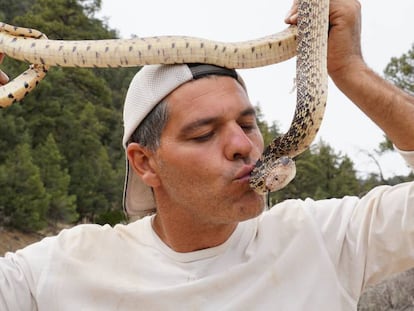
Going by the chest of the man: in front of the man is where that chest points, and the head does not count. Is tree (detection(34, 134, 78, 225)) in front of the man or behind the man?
behind

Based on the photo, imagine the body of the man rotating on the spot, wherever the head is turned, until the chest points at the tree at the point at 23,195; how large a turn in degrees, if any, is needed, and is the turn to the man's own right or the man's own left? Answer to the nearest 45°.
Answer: approximately 180°

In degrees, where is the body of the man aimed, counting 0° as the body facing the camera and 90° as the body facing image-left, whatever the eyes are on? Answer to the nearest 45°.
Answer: approximately 0°
